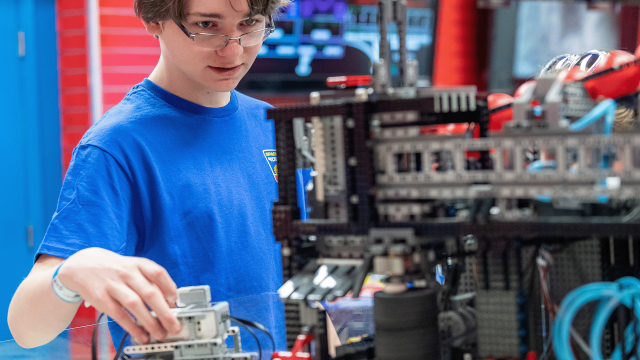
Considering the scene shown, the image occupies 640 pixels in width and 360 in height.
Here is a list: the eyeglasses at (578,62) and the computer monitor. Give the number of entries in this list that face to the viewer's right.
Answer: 0

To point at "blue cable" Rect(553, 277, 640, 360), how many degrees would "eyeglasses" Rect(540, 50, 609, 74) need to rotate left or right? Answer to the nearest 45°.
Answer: approximately 45° to its left

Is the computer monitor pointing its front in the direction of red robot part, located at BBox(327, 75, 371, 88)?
yes

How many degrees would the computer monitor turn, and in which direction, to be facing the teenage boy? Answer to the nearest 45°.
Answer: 0° — it already faces them

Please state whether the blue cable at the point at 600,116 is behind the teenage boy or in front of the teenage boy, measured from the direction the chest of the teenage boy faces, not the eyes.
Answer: in front

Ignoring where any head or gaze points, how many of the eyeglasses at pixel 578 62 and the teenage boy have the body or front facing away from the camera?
0

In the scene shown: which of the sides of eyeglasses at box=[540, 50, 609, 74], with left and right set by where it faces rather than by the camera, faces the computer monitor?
right

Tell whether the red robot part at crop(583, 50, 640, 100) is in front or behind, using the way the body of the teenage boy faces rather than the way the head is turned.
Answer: in front

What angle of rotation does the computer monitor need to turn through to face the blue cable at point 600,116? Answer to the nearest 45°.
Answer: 0° — it already faces it
